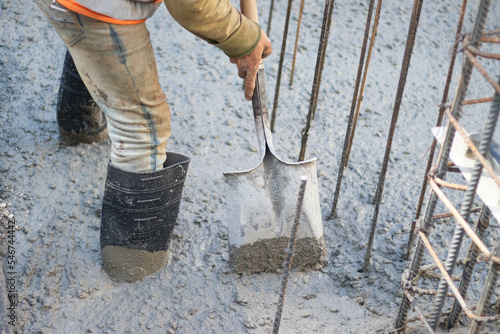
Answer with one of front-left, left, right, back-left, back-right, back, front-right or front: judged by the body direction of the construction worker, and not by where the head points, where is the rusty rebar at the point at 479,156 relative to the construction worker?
front-right

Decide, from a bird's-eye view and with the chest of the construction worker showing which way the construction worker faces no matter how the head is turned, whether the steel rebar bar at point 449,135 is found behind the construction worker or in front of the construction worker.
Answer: in front

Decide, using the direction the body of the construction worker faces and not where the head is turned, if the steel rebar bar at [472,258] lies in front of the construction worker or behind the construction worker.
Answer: in front

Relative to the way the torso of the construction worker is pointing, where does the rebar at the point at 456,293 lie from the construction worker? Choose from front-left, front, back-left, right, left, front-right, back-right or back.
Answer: front-right

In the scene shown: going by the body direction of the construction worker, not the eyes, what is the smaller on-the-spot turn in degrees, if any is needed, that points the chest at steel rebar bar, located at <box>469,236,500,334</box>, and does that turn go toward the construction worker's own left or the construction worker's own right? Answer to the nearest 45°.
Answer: approximately 45° to the construction worker's own right

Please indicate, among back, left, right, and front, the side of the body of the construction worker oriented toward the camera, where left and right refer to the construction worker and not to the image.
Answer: right

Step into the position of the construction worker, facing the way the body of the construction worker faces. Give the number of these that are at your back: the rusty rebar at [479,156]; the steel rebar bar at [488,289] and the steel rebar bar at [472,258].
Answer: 0

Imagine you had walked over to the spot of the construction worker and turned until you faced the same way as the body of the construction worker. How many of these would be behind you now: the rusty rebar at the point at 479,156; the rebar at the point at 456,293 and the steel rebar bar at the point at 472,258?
0
